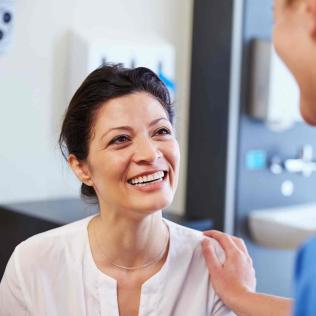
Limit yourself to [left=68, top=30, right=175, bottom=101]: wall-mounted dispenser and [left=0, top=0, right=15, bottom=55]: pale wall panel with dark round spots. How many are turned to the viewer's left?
0

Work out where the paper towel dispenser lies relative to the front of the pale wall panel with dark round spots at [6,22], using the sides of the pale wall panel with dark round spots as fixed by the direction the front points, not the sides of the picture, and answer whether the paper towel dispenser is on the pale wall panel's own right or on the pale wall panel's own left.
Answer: on the pale wall panel's own left

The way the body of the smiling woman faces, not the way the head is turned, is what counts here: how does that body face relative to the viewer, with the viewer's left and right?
facing the viewer and to the right of the viewer

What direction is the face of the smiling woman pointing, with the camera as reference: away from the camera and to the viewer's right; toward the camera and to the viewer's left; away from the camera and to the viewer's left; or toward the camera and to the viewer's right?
toward the camera and to the viewer's right

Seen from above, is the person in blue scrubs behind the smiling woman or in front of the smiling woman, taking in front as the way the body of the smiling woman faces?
in front

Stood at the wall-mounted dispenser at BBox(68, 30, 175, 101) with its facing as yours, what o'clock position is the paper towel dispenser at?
The paper towel dispenser is roughly at 10 o'clock from the wall-mounted dispenser.

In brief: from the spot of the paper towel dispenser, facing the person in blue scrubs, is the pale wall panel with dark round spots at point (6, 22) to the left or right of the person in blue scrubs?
right

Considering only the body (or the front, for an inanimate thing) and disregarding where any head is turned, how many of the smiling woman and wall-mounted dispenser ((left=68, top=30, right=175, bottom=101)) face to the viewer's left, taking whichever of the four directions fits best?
0
